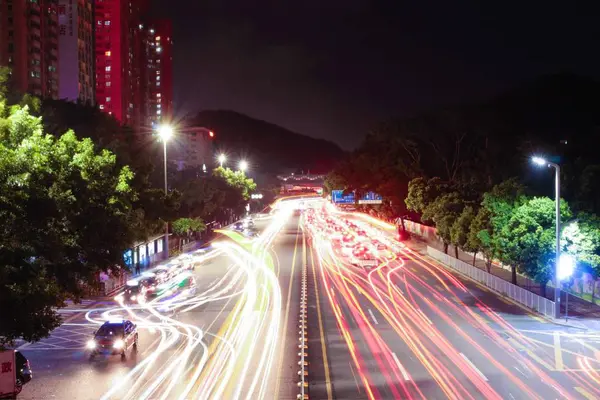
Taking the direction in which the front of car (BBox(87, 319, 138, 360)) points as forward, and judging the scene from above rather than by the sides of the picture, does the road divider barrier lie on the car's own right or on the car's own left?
on the car's own left

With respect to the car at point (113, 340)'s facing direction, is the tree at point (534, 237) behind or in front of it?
behind

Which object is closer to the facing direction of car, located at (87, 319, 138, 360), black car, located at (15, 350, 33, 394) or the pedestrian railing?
the black car

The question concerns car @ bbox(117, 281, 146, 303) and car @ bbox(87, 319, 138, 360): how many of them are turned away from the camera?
0

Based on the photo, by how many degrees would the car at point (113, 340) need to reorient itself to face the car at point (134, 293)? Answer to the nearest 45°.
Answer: approximately 135° to its right

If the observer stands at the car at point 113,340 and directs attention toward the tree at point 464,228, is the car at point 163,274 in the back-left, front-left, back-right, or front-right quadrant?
front-left

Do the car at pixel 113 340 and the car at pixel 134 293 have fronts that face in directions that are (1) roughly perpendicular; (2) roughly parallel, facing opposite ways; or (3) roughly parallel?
roughly parallel

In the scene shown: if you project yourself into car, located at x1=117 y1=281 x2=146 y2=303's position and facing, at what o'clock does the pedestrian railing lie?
The pedestrian railing is roughly at 8 o'clock from the car.

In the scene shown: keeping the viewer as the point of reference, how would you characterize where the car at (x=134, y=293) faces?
facing the viewer and to the left of the viewer

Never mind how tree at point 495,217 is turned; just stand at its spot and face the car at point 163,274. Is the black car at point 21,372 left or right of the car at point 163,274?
left
